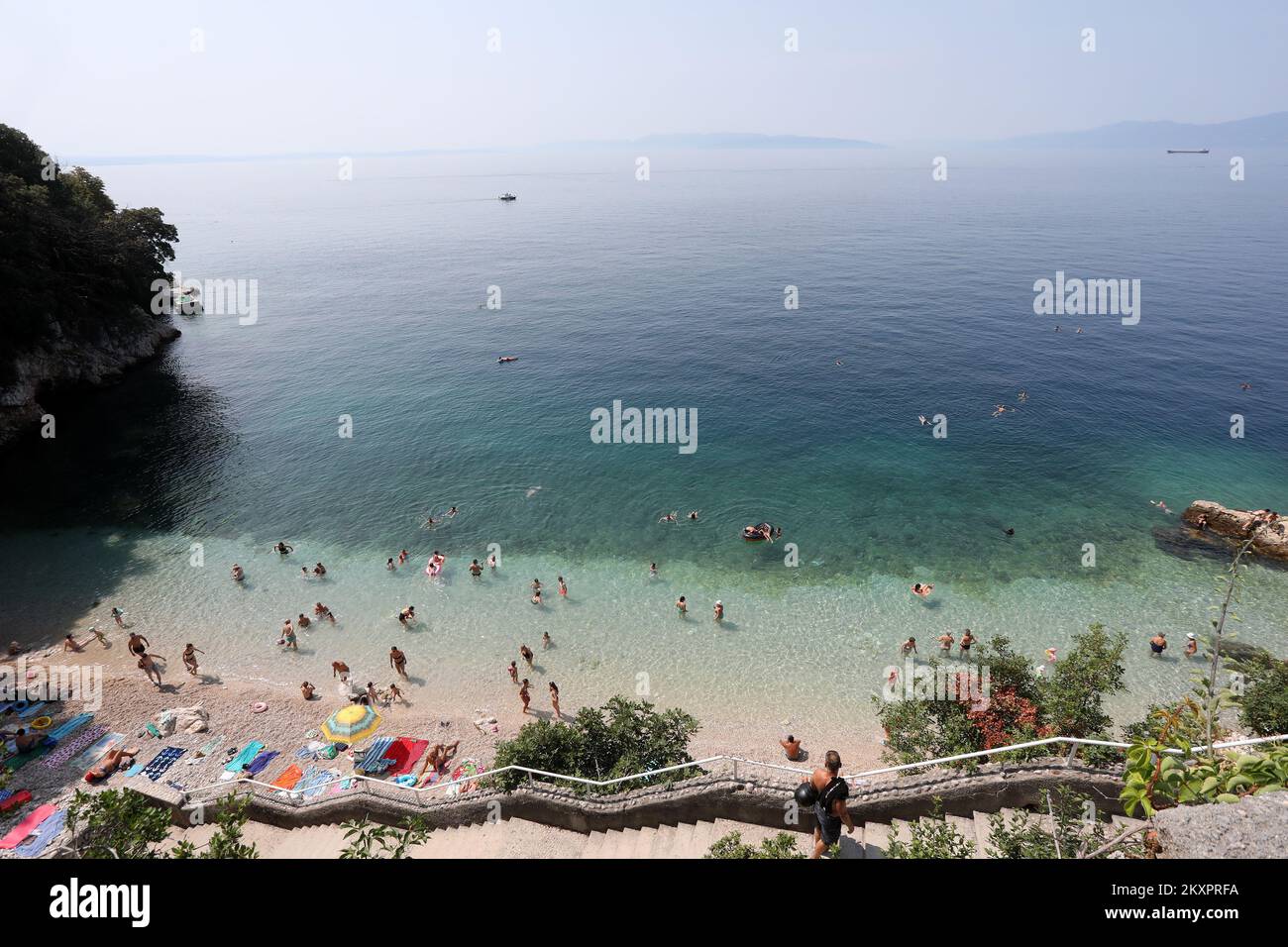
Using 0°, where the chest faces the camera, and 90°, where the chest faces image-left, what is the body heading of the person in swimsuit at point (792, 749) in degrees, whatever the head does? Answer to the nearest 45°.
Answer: approximately 180°

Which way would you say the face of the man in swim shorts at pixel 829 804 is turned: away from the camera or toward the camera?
away from the camera

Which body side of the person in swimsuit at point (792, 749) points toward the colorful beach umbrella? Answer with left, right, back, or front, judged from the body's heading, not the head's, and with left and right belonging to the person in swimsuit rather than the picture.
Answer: left

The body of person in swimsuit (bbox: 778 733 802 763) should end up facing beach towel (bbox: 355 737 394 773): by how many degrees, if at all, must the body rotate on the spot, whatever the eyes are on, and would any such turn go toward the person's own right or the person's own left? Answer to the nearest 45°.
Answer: approximately 90° to the person's own left

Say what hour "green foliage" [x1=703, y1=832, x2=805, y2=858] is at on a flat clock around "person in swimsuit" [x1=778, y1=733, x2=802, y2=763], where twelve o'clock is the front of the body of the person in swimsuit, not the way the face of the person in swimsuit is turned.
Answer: The green foliage is roughly at 6 o'clock from the person in swimsuit.

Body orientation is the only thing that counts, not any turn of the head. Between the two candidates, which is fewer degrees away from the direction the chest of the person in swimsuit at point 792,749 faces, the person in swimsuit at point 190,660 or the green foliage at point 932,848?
the person in swimsuit
